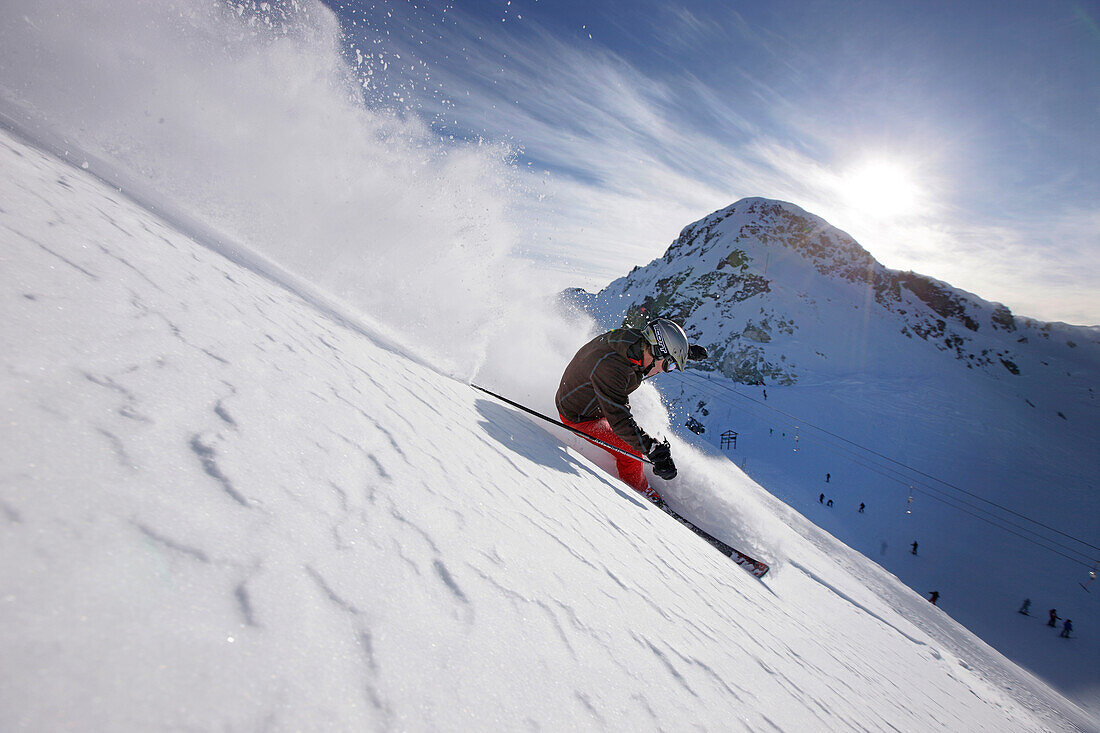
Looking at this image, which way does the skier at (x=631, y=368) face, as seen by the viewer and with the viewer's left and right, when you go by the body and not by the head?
facing to the right of the viewer

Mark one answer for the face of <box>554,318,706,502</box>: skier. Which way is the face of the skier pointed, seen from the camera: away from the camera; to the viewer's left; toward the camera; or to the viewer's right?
to the viewer's right
